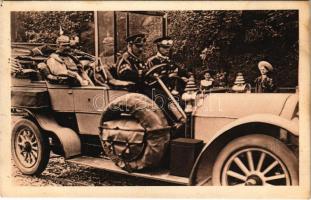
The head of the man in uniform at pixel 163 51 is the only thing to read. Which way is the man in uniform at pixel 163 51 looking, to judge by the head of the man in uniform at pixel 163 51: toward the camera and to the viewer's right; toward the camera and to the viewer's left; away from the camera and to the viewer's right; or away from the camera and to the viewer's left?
toward the camera and to the viewer's right

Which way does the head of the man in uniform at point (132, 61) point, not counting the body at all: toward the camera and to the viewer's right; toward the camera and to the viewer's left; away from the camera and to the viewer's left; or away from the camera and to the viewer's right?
toward the camera and to the viewer's right

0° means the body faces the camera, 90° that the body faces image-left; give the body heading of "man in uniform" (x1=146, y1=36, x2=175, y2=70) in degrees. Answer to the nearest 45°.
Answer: approximately 315°
